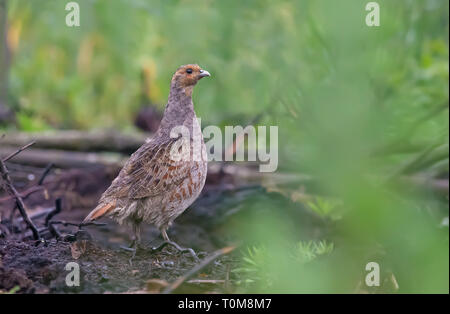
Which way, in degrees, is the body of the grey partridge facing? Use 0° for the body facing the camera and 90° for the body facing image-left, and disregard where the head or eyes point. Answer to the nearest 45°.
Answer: approximately 270°
